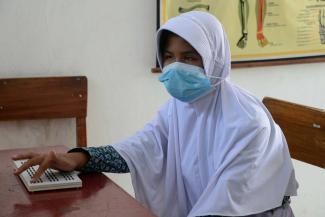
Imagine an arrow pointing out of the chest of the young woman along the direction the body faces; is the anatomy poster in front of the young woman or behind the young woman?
behind

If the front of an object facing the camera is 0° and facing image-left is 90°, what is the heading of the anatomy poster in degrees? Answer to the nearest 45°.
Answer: approximately 0°

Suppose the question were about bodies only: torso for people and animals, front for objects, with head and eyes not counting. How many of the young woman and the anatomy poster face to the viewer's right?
0

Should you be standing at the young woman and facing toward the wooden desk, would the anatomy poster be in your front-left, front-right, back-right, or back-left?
back-right

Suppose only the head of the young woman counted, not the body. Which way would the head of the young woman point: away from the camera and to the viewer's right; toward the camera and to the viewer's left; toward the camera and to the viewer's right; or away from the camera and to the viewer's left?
toward the camera and to the viewer's left

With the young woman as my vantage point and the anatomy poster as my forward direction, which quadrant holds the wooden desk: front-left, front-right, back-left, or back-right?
back-left

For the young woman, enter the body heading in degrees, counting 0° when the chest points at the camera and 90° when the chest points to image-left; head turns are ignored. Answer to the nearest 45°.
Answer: approximately 45°

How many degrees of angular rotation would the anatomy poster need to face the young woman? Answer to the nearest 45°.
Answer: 0° — it already faces them

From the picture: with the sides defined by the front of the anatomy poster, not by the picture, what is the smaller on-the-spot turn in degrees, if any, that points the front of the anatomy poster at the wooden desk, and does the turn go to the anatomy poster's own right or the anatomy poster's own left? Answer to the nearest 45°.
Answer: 0° — it already faces it
